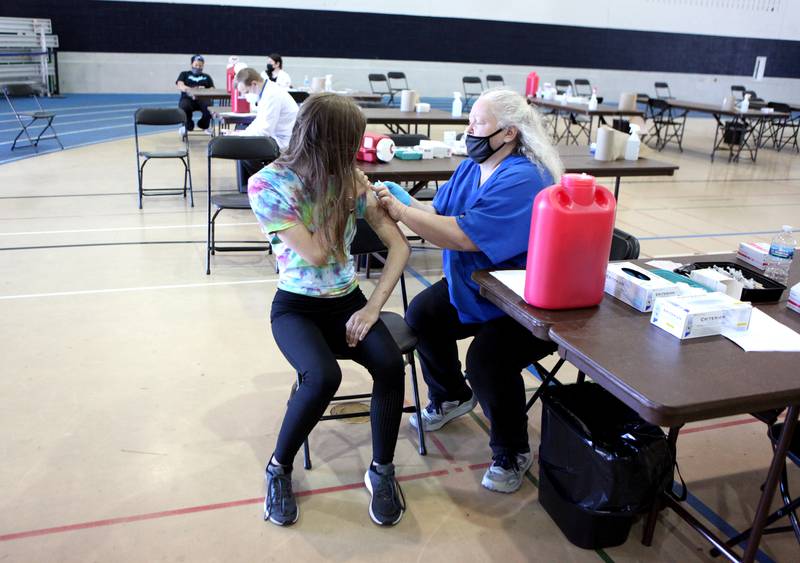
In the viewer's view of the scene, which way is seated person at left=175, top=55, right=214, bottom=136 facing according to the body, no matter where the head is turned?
toward the camera

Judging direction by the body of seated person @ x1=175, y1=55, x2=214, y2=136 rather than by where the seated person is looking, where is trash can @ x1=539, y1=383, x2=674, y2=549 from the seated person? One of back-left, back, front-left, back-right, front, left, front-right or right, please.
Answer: front

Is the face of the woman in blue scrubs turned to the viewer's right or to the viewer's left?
to the viewer's left

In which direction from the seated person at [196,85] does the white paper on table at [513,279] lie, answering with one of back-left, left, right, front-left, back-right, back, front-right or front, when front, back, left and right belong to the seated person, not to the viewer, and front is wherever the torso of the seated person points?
front

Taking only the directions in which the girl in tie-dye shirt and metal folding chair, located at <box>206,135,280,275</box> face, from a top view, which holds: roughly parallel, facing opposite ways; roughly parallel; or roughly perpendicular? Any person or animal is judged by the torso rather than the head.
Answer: roughly parallel
